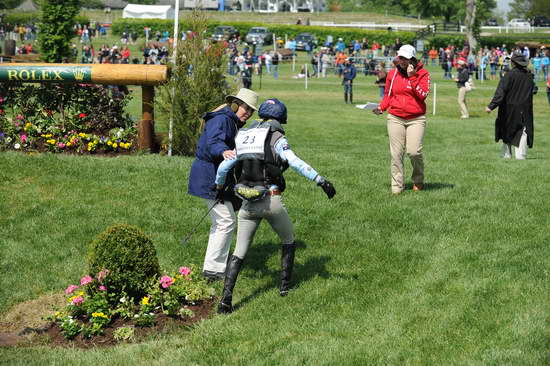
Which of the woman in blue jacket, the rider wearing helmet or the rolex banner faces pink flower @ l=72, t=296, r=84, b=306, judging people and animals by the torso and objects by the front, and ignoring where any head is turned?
the rolex banner

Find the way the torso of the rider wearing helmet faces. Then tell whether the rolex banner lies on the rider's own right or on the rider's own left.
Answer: on the rider's own left

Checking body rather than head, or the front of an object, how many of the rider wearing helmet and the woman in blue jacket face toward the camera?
0

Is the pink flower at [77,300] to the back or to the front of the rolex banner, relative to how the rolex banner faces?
to the front

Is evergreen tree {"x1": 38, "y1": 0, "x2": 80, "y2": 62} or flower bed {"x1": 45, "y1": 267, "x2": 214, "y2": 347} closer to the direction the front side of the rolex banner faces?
the flower bed

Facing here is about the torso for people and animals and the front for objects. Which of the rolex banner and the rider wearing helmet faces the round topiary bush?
the rolex banner

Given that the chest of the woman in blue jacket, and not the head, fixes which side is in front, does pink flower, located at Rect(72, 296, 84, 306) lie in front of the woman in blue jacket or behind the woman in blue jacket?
behind

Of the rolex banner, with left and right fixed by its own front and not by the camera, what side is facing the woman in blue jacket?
front

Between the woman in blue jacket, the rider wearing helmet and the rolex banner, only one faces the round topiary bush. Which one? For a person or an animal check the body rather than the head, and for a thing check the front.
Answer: the rolex banner

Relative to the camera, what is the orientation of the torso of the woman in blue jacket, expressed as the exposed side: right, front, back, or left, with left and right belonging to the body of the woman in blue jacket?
right

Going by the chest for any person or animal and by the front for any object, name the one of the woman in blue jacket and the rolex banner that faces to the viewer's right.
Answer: the woman in blue jacket

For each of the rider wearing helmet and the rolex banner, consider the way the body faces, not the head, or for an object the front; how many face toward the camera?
1

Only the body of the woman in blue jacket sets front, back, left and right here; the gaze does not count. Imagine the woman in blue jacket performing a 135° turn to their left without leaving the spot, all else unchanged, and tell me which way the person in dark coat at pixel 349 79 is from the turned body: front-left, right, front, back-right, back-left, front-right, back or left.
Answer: front-right

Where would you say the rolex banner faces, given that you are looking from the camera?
facing the viewer

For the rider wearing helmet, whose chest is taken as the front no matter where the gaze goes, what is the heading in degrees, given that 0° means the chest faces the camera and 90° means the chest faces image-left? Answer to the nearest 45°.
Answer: approximately 225°
